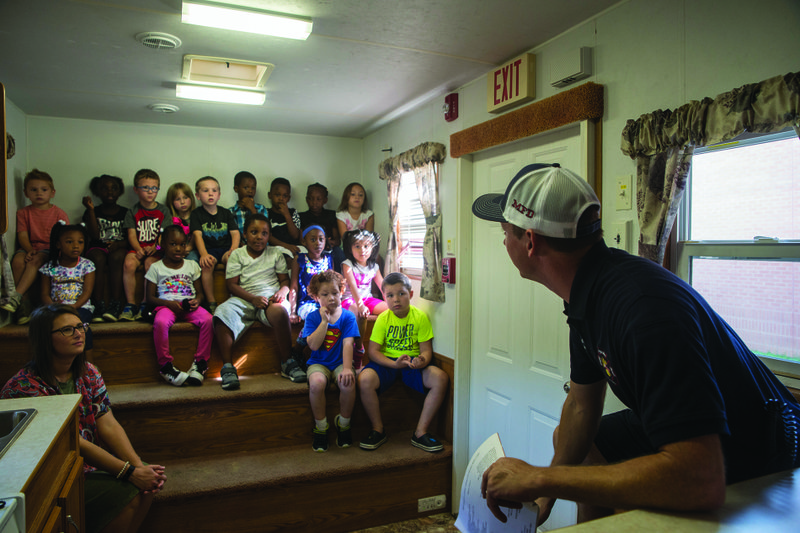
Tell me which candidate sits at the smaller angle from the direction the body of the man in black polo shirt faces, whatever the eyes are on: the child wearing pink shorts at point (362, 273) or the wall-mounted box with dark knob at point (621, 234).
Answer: the child wearing pink shorts

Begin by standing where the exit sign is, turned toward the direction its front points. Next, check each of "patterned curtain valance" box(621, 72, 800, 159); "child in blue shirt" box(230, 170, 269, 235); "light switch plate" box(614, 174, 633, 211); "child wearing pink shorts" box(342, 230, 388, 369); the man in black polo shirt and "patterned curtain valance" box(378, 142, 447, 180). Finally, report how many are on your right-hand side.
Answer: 3

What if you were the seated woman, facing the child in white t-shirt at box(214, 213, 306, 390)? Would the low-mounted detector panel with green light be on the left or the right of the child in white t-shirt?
right

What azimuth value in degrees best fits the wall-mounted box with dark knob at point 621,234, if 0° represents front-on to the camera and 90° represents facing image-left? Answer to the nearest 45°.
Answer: approximately 45°

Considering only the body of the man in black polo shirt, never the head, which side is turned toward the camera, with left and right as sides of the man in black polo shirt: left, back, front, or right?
left

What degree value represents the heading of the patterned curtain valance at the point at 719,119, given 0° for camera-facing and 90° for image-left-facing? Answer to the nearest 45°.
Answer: approximately 45°
